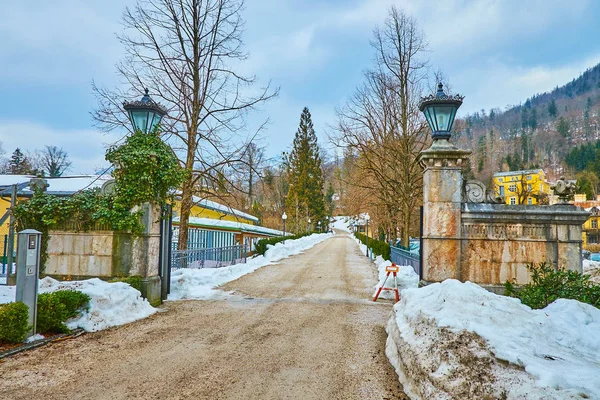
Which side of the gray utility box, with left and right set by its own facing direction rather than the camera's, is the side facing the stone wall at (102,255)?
left

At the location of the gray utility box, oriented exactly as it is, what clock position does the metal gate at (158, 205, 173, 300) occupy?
The metal gate is roughly at 9 o'clock from the gray utility box.

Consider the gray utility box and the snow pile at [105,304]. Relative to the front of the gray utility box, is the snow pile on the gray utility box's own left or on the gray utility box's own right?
on the gray utility box's own left

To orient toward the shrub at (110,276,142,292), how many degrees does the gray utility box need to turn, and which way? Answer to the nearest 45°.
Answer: approximately 90° to its left

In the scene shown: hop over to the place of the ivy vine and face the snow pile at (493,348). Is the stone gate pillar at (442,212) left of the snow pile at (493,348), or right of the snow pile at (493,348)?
left

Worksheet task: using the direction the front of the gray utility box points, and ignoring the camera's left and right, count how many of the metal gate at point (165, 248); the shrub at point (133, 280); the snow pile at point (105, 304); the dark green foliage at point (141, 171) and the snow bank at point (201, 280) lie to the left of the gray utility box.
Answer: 5

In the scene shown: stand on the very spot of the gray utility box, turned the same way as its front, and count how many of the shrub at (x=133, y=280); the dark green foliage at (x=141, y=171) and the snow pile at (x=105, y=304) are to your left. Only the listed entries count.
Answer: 3

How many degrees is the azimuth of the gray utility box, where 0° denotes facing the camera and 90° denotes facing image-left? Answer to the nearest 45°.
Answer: approximately 315°

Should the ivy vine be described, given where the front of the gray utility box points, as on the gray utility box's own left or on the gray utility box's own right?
on the gray utility box's own left

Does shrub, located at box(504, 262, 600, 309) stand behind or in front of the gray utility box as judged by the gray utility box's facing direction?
in front

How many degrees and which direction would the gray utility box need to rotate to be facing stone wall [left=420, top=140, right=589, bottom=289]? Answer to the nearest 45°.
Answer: approximately 45° to its left
